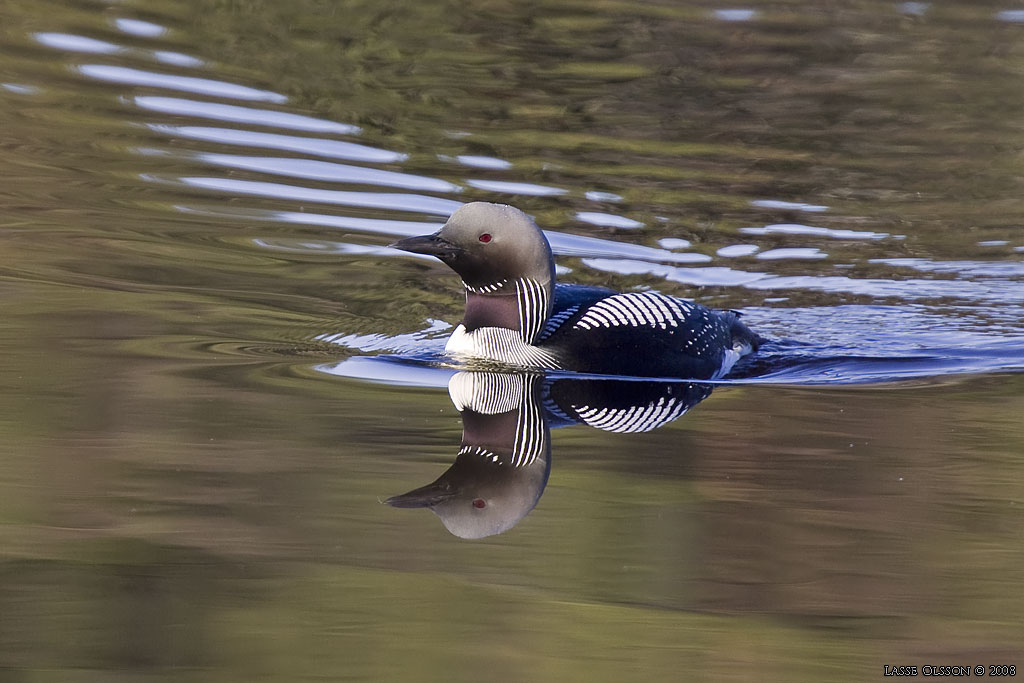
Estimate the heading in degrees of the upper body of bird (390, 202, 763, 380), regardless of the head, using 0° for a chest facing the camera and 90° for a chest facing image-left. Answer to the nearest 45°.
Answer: approximately 90°
